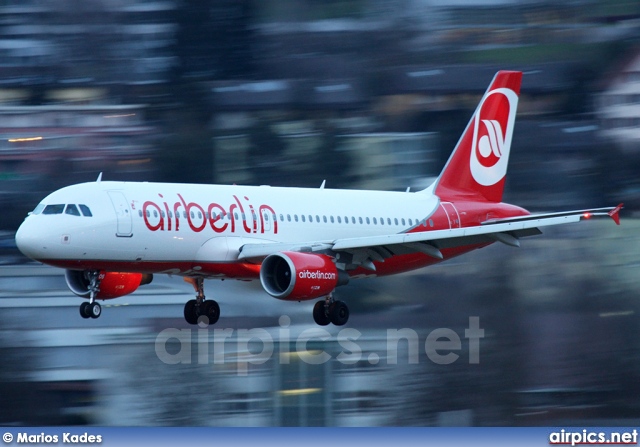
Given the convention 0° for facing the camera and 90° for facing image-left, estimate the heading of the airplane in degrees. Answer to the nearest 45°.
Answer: approximately 45°
